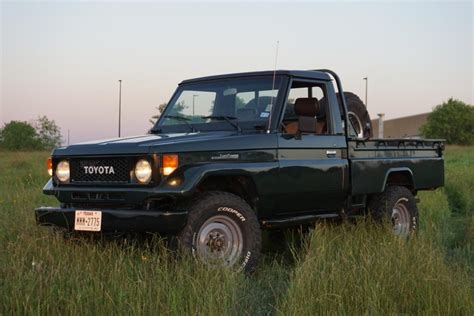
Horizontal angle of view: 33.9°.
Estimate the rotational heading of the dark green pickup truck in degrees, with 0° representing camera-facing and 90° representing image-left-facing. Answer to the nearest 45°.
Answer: approximately 45°
